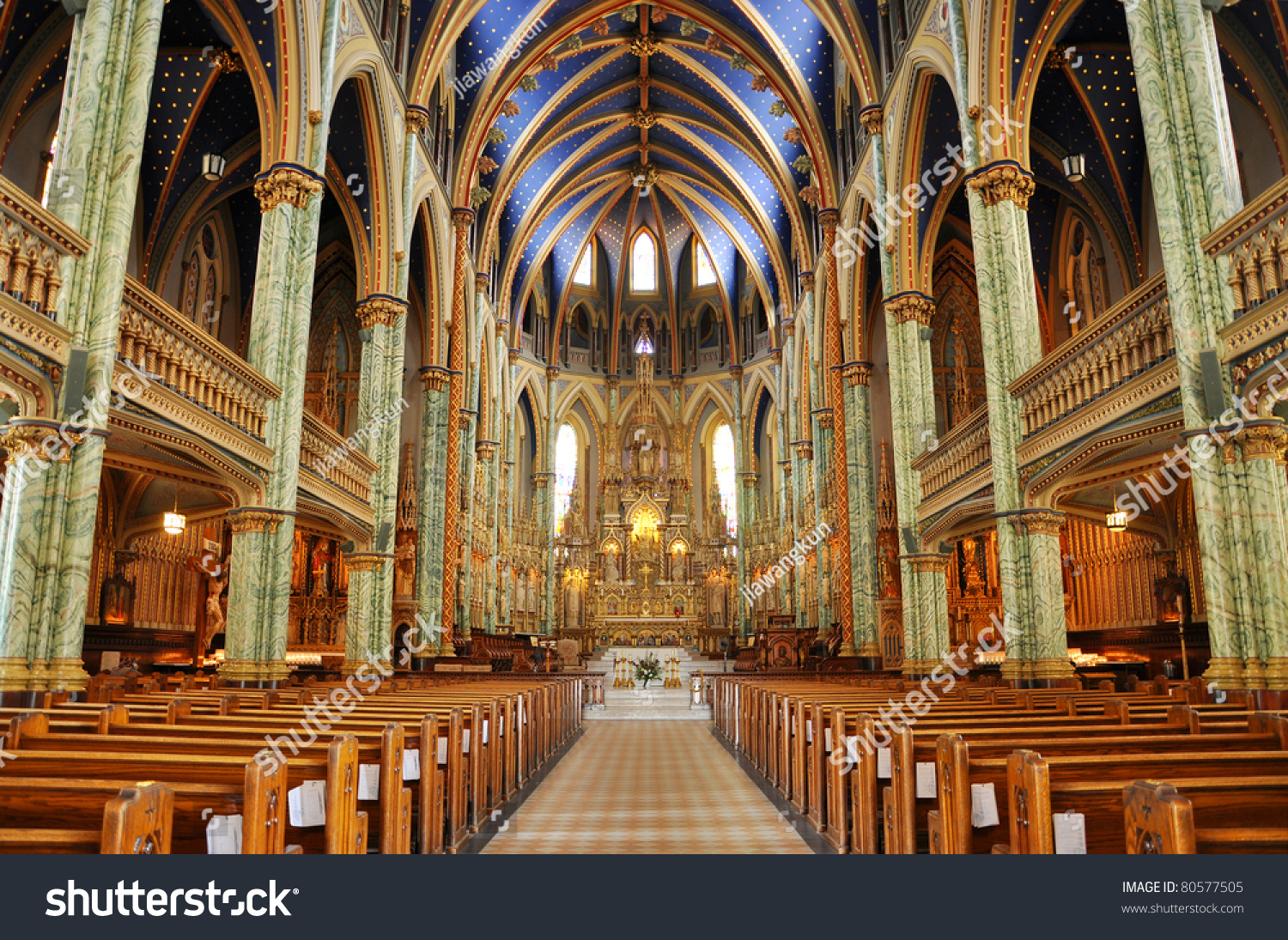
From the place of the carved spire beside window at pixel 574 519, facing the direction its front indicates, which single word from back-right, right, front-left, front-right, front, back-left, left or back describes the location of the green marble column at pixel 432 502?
front

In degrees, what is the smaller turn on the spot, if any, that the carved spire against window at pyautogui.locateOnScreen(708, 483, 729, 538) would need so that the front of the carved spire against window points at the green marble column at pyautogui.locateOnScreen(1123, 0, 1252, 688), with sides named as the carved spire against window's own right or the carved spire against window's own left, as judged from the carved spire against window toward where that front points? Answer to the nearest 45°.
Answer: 0° — it already faces it

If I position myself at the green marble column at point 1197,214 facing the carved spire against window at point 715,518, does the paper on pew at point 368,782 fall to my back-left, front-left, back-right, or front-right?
back-left

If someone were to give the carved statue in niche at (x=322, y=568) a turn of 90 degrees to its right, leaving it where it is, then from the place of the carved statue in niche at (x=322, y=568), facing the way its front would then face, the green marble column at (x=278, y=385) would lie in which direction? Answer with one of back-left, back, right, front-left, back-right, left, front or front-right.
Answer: left

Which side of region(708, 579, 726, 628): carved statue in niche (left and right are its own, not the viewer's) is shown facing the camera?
front

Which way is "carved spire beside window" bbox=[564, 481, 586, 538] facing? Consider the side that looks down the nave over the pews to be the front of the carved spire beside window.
toward the camera

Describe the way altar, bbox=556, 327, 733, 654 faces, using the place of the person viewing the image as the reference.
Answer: facing the viewer
